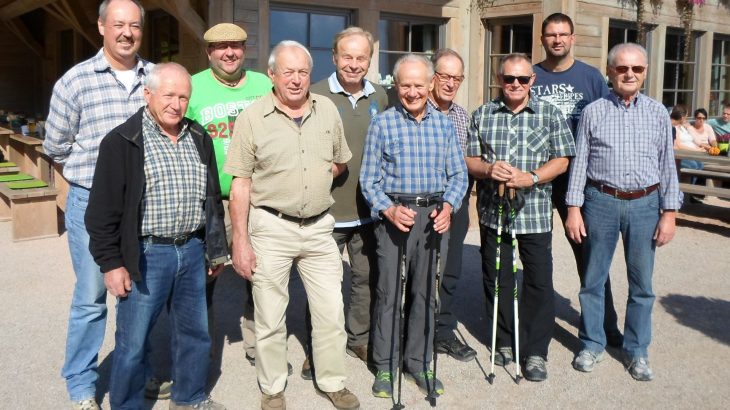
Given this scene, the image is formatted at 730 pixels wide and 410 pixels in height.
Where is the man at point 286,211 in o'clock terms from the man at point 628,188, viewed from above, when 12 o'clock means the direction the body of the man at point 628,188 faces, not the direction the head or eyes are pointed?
the man at point 286,211 is roughly at 2 o'clock from the man at point 628,188.

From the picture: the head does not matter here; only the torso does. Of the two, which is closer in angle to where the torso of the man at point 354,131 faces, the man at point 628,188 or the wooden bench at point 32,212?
the man

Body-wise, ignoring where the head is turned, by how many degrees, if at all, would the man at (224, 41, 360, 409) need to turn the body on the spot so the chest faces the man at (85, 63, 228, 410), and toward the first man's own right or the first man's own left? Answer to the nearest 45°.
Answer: approximately 45° to the first man's own right

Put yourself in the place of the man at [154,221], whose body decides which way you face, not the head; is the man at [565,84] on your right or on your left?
on your left

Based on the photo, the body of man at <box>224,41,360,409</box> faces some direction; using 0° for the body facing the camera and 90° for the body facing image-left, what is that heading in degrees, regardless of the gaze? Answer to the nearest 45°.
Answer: approximately 0°

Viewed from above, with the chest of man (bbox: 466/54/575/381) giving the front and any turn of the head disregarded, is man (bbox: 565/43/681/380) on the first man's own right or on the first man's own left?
on the first man's own left

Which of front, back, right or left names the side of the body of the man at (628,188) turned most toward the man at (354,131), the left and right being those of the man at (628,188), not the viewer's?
right

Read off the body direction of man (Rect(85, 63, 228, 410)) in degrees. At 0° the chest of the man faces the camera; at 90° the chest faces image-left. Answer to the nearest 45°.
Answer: approximately 315°
